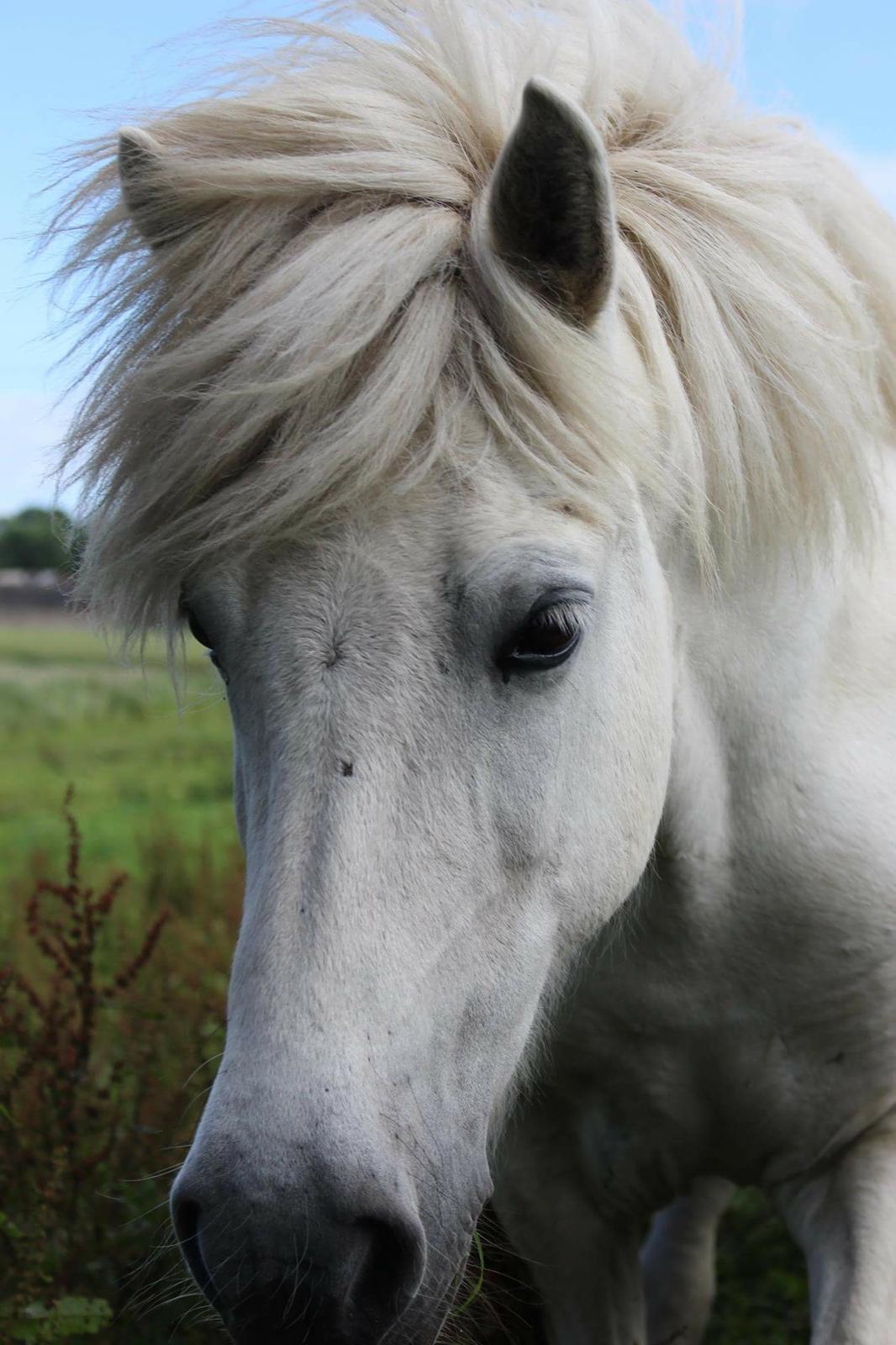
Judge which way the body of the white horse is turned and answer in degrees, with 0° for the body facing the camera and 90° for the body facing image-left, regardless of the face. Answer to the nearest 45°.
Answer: approximately 45°
